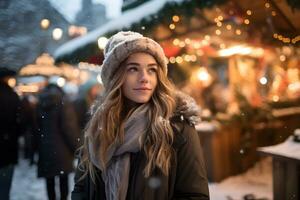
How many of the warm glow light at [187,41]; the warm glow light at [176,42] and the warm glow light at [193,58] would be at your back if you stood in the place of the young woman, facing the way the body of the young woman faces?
3

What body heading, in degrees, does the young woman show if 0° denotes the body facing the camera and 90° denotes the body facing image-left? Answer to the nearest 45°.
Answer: approximately 0°

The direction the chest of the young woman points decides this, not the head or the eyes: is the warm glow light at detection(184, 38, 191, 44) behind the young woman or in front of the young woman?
behind

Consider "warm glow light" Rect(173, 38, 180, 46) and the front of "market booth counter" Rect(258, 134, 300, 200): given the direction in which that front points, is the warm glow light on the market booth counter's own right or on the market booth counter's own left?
on the market booth counter's own right

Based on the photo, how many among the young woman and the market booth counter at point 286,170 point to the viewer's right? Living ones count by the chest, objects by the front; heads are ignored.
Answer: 0

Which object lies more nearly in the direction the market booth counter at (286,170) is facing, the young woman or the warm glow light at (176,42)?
the young woman

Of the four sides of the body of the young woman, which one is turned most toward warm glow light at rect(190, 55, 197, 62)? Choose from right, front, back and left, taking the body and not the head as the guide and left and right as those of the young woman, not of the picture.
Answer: back
